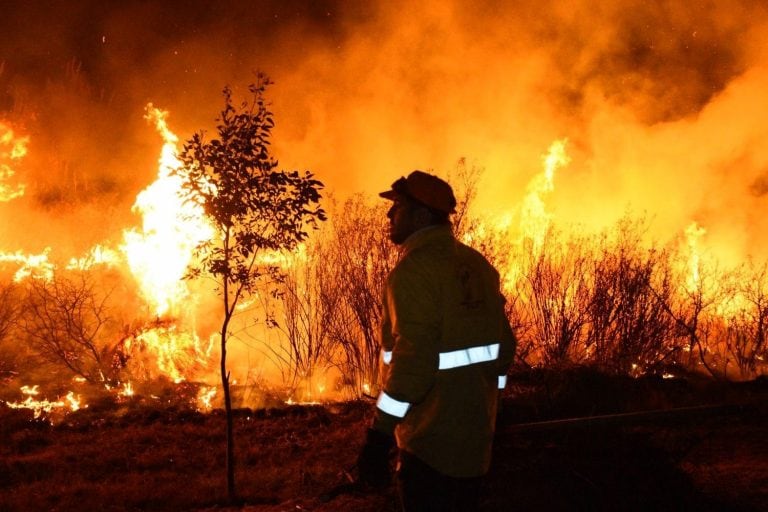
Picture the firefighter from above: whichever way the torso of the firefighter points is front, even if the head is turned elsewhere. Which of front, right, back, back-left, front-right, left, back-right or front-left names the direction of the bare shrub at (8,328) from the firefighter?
front

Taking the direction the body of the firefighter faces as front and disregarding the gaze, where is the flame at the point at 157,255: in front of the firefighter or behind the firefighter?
in front

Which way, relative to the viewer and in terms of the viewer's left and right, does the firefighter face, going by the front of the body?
facing away from the viewer and to the left of the viewer

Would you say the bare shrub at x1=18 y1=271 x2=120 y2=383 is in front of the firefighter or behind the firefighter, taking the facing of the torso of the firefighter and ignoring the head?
in front

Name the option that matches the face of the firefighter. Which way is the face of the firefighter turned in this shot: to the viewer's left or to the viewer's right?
to the viewer's left

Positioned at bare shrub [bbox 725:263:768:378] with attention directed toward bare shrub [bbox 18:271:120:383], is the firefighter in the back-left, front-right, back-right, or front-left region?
front-left

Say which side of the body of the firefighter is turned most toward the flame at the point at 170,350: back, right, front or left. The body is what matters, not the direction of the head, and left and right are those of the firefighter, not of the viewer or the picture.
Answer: front

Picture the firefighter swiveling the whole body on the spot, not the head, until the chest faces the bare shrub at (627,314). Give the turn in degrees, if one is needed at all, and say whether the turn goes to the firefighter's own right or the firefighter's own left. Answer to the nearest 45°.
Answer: approximately 45° to the firefighter's own right

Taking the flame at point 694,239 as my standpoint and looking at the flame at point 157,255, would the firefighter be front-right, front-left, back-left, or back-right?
front-left

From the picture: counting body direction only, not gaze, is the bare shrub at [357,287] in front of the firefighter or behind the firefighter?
in front

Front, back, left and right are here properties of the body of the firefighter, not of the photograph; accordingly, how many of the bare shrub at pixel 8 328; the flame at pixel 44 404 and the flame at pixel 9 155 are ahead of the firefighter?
3

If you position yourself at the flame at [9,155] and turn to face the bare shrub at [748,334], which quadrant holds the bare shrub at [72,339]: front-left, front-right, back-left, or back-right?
front-right

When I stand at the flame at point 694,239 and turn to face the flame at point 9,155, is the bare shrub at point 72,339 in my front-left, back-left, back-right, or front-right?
front-left

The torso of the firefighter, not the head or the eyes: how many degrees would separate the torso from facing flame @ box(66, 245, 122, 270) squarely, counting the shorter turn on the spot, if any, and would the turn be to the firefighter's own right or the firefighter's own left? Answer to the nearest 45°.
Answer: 0° — they already face it

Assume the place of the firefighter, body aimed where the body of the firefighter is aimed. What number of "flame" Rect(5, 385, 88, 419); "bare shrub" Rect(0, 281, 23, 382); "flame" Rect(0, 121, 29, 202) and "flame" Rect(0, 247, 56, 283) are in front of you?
4

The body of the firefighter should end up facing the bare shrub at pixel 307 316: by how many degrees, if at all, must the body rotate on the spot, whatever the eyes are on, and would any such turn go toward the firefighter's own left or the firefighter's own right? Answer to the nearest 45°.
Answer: approximately 45° to the firefighter's own right

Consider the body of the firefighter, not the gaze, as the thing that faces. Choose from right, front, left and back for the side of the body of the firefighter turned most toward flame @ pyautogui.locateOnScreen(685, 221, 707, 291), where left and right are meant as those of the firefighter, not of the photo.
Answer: right
